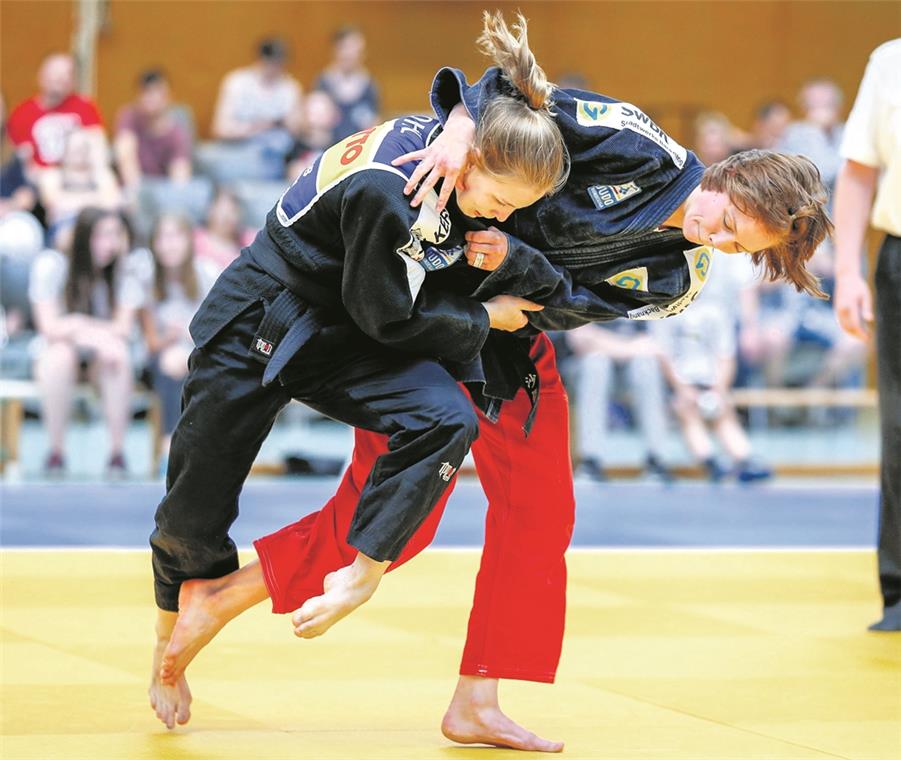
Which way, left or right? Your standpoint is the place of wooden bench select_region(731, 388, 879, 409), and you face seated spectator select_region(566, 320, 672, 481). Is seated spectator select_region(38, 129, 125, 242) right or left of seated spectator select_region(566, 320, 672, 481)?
right

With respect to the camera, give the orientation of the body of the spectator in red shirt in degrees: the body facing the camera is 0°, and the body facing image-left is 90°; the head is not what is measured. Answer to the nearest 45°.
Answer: approximately 0°

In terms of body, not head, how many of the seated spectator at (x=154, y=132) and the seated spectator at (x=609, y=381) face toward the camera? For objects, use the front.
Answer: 2

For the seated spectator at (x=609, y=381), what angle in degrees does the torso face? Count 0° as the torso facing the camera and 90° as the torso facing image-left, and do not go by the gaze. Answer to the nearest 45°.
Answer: approximately 0°

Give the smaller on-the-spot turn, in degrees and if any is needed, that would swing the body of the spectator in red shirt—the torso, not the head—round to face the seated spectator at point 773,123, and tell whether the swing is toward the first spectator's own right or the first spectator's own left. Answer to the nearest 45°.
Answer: approximately 90° to the first spectator's own left
